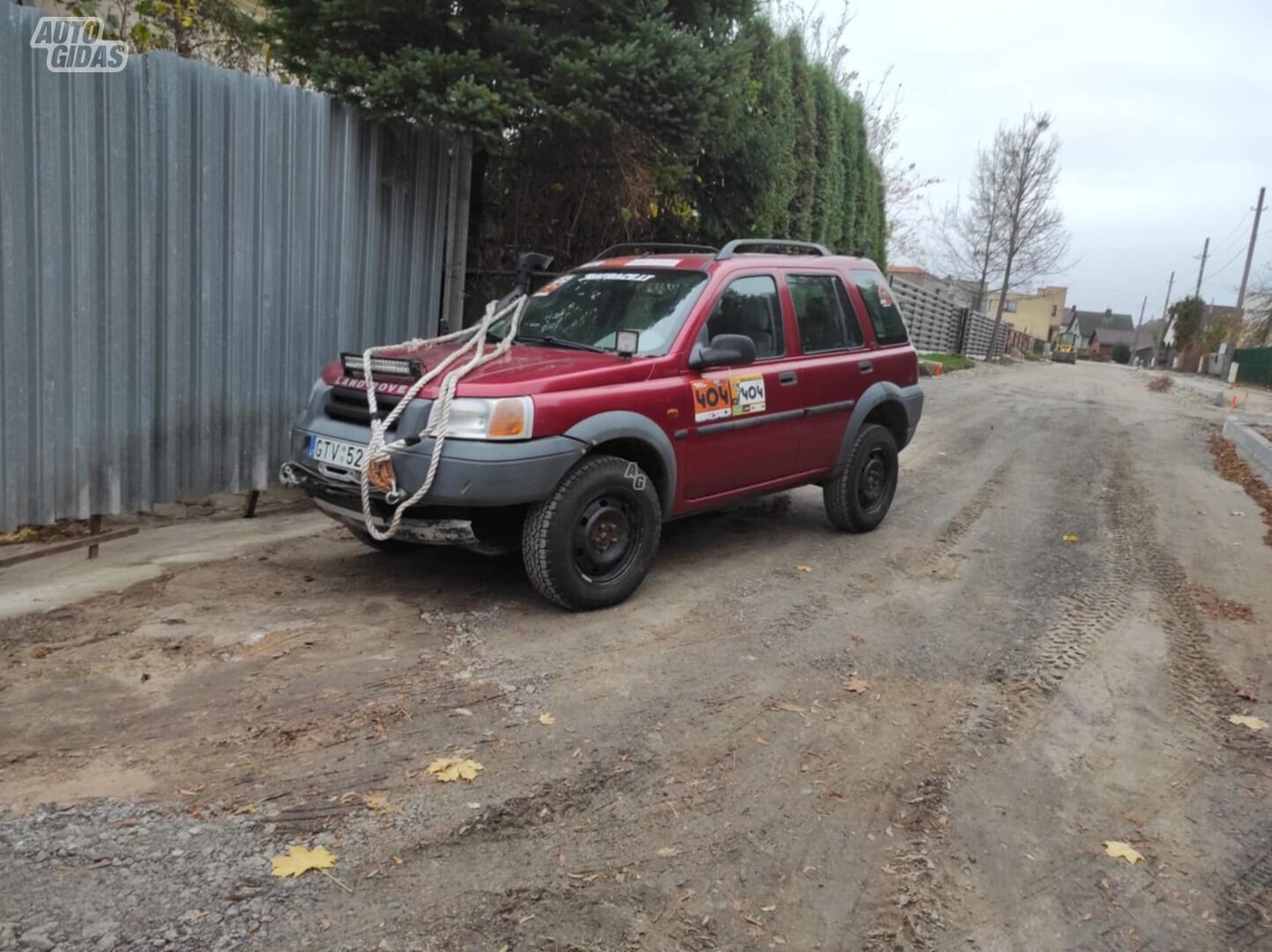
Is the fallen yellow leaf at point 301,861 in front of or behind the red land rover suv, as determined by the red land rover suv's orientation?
in front

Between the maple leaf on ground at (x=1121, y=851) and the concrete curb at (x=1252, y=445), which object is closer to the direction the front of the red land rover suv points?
the maple leaf on ground

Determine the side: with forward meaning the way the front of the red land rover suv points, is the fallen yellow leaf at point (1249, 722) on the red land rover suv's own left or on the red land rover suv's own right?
on the red land rover suv's own left

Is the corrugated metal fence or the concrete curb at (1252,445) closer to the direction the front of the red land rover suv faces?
the corrugated metal fence

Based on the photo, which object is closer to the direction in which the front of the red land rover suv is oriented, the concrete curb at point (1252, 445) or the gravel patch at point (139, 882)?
the gravel patch

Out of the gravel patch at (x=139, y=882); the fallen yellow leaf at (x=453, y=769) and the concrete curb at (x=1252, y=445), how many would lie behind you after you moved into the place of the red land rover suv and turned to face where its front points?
1

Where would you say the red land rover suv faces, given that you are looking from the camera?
facing the viewer and to the left of the viewer

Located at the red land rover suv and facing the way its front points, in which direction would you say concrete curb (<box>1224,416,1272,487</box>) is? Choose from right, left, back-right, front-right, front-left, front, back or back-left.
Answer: back

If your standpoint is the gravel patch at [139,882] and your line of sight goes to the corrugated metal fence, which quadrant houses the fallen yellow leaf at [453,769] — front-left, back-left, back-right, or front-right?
front-right

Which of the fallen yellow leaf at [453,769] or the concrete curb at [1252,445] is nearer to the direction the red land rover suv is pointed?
the fallen yellow leaf

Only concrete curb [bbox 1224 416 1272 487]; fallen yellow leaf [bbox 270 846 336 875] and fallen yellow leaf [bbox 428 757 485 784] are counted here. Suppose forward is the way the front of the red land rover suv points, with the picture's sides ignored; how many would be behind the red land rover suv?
1

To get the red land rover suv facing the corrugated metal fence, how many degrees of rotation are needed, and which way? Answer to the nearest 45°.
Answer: approximately 45° to its right

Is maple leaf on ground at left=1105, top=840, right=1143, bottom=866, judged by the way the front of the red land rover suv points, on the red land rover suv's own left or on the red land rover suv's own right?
on the red land rover suv's own left

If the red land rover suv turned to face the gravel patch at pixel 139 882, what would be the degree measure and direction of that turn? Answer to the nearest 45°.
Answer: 0° — it already faces it

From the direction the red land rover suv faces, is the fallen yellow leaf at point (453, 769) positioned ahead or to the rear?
ahead
